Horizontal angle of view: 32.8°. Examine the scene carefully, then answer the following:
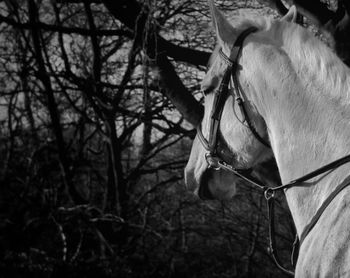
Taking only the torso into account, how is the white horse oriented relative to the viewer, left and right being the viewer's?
facing away from the viewer and to the left of the viewer
